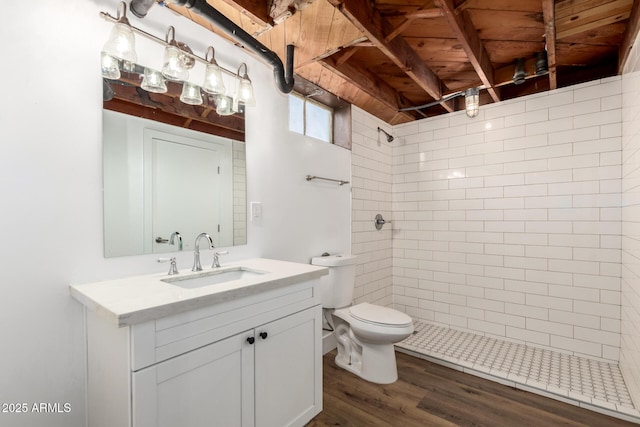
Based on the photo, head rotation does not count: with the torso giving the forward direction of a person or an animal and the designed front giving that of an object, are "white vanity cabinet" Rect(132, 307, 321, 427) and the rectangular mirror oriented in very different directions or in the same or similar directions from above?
same or similar directions

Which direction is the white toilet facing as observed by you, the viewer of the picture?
facing the viewer and to the right of the viewer

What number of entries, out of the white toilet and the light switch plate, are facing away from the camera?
0

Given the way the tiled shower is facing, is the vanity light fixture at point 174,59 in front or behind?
in front

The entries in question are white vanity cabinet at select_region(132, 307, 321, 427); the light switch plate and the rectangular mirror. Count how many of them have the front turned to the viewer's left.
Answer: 0

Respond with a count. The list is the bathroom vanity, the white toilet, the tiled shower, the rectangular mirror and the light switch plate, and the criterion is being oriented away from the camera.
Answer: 0

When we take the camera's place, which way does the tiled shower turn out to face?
facing the viewer and to the left of the viewer

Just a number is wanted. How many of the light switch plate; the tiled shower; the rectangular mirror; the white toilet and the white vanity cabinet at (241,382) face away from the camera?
0

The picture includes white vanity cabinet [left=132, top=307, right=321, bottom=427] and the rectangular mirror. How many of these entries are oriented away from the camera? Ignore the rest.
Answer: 0

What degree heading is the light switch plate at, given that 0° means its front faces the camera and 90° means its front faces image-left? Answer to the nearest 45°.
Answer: approximately 315°

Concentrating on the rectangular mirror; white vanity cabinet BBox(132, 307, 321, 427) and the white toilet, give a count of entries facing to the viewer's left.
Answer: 0

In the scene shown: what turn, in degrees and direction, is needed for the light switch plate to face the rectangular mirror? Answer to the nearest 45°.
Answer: approximately 90° to its right

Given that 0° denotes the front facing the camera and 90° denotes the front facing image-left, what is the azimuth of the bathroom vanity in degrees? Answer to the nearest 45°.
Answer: approximately 315°
